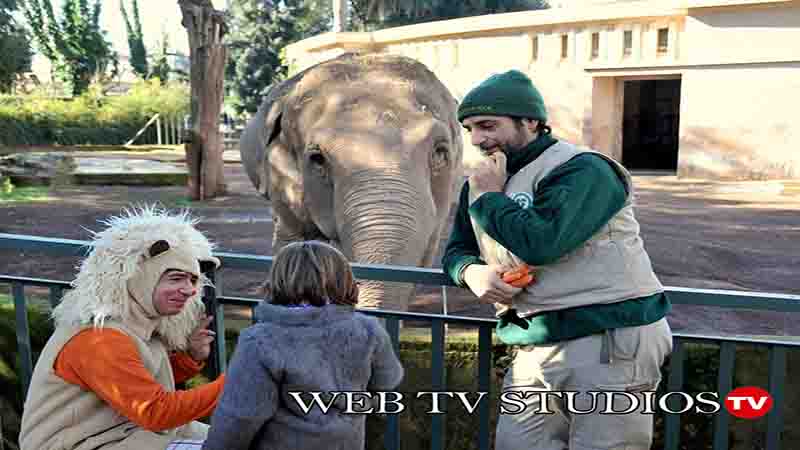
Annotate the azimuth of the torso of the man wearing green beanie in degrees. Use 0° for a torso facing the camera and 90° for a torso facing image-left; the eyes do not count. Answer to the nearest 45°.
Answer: approximately 45°

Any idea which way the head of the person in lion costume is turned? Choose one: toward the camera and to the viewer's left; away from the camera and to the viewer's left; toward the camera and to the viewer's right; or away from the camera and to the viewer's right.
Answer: toward the camera and to the viewer's right

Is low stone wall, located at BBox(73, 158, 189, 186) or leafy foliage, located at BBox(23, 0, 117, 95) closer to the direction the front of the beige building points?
the low stone wall

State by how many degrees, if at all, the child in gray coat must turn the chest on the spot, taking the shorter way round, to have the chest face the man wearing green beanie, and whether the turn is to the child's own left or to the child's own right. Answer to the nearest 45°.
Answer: approximately 90° to the child's own right

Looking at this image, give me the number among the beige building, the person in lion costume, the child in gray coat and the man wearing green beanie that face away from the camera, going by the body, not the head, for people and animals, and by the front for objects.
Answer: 1

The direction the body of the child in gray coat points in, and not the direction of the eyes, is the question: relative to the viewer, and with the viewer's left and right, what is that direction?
facing away from the viewer

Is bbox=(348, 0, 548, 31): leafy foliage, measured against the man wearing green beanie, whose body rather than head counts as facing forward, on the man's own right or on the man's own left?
on the man's own right

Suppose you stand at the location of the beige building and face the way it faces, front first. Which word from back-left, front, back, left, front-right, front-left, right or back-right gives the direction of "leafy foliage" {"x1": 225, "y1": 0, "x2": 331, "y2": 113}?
right

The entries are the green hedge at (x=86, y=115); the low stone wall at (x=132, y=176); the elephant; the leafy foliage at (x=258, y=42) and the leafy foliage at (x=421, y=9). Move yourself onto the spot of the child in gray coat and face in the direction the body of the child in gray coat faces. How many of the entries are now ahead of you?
5

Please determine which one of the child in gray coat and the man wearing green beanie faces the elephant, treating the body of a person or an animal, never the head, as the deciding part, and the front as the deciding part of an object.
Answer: the child in gray coat

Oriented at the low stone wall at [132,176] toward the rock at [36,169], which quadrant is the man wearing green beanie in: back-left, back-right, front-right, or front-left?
back-left

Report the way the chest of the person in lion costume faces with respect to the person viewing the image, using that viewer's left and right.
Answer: facing to the right of the viewer

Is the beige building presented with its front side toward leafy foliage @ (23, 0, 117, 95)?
no

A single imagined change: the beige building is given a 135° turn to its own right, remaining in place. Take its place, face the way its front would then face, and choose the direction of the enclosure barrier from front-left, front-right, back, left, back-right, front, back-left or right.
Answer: back

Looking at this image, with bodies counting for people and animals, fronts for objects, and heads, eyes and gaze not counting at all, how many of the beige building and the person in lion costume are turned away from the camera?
0

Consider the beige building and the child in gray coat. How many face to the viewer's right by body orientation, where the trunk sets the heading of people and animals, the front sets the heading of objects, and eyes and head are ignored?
0

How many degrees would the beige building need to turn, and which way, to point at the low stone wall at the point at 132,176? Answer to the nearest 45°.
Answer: approximately 45° to its right

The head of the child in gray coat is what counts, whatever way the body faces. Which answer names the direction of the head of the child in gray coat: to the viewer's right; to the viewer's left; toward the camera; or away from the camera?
away from the camera
